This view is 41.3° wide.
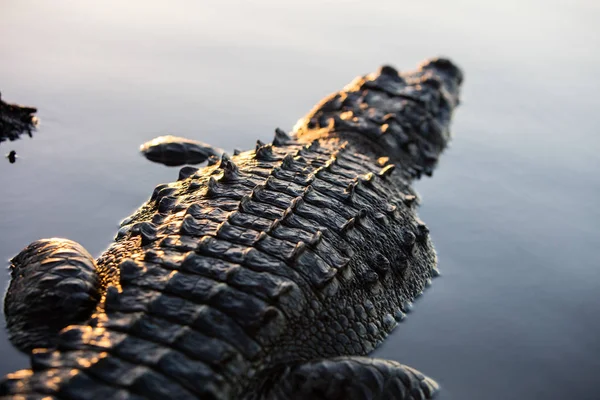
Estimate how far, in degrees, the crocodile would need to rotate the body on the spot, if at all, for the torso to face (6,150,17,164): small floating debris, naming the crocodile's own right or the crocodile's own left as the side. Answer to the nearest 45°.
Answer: approximately 90° to the crocodile's own left

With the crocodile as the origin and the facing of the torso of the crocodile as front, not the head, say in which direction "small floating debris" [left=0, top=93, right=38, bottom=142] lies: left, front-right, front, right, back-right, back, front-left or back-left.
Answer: left

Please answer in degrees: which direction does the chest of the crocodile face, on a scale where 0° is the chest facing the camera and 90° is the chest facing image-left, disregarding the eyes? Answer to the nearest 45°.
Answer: approximately 225°
